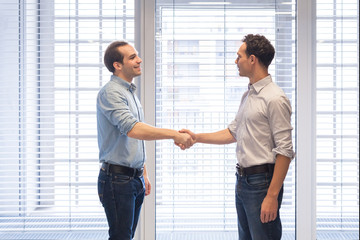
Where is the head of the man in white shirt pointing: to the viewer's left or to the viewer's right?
to the viewer's left

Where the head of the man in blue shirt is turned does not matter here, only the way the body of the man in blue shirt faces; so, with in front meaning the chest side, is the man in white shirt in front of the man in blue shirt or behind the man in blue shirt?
in front

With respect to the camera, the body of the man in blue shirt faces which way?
to the viewer's right

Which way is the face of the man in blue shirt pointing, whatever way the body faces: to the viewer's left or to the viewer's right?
to the viewer's right
